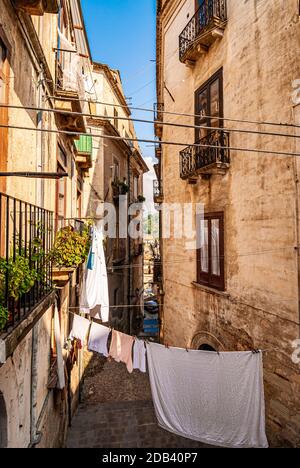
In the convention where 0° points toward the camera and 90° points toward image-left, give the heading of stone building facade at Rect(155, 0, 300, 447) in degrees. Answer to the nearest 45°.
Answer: approximately 45°

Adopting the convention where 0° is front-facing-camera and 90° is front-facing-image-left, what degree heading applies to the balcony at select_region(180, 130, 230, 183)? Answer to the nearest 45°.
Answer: approximately 45°
